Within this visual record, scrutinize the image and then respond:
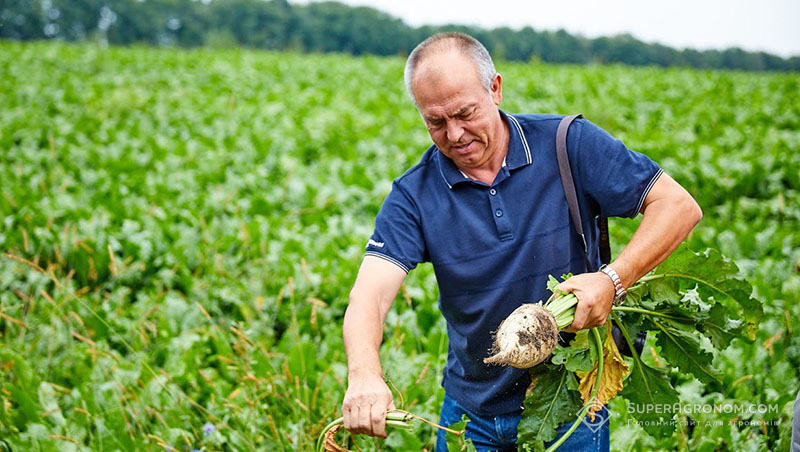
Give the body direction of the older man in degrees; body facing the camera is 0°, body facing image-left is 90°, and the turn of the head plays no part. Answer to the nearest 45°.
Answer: approximately 0°
